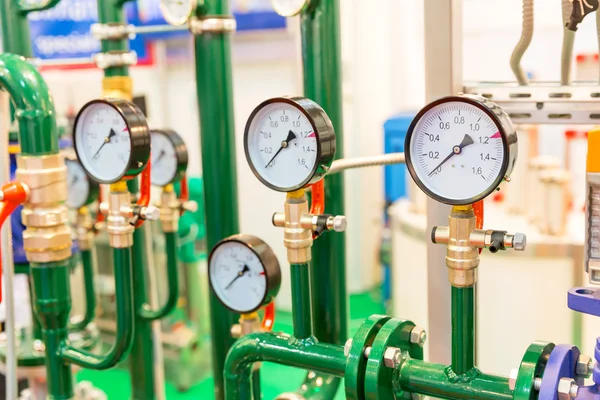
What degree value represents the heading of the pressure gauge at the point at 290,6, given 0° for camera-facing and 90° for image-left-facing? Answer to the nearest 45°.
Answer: approximately 0°

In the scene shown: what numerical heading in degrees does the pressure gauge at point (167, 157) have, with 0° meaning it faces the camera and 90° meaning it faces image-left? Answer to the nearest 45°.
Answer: approximately 45°

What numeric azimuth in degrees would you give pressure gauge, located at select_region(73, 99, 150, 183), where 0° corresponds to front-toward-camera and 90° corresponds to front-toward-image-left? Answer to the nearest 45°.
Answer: approximately 45°

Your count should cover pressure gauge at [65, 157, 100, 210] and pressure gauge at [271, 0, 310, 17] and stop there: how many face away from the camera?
0

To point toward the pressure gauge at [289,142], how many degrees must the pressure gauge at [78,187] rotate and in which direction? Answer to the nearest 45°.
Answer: approximately 90° to its left

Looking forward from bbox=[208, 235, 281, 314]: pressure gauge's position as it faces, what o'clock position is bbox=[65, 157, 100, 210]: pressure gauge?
bbox=[65, 157, 100, 210]: pressure gauge is roughly at 3 o'clock from bbox=[208, 235, 281, 314]: pressure gauge.
